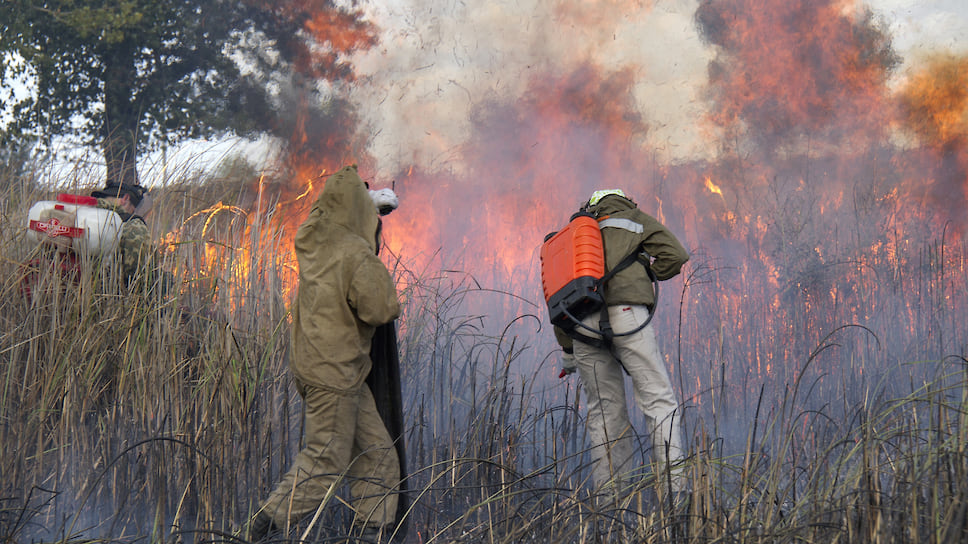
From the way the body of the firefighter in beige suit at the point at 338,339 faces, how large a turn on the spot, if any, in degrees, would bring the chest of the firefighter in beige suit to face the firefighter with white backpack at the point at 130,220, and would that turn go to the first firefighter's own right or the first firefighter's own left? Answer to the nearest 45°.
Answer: approximately 90° to the first firefighter's own left

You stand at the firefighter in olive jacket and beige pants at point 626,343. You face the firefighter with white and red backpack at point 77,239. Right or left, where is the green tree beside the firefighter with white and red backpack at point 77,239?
right

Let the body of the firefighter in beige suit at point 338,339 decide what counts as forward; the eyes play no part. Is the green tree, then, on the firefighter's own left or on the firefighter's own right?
on the firefighter's own left

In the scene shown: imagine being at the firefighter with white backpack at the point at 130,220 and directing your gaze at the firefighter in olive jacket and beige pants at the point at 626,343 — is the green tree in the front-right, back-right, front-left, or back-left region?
back-left

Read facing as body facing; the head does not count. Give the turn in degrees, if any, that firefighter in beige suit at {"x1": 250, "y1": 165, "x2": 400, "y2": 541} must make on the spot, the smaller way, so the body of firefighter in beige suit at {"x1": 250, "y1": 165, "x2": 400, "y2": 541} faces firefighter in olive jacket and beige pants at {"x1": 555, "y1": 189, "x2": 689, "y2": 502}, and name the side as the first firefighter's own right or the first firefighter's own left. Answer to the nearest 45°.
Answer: approximately 45° to the first firefighter's own right

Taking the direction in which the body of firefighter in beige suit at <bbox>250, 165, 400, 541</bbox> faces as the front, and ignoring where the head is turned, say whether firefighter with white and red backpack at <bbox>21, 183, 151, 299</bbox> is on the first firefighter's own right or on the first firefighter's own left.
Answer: on the first firefighter's own left

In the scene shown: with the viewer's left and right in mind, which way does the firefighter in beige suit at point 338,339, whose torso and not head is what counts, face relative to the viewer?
facing away from the viewer and to the right of the viewer
